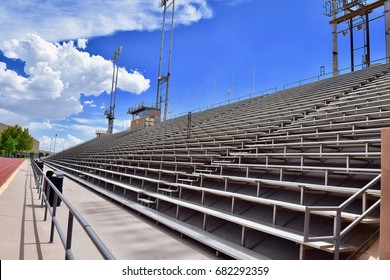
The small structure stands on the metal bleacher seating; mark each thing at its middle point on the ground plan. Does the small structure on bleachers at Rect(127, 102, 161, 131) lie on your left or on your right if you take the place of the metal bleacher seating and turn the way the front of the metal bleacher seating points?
on your right

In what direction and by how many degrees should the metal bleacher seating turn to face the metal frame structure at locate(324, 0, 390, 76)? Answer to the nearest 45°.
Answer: approximately 180°

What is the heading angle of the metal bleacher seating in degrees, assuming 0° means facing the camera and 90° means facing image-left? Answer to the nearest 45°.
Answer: approximately 45°
